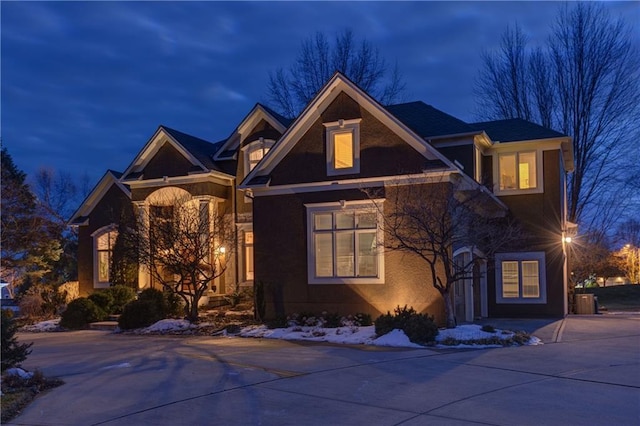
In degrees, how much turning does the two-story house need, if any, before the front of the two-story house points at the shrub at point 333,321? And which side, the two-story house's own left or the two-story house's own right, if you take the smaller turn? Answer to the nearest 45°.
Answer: approximately 45° to the two-story house's own left

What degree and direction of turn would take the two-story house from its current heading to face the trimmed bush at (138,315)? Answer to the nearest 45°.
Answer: approximately 45° to its right

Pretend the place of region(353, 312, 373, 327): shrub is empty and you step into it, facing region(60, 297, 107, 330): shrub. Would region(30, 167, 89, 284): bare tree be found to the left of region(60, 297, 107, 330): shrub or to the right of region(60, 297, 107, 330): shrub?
right

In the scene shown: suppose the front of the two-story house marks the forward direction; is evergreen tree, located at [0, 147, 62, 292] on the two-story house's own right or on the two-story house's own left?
on the two-story house's own right

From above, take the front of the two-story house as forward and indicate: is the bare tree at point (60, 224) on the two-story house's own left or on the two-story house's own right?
on the two-story house's own right

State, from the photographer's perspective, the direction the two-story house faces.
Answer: facing the viewer and to the left of the viewer

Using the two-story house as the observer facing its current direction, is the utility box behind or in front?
behind

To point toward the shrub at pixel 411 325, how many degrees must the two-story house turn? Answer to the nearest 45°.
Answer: approximately 45° to its left
